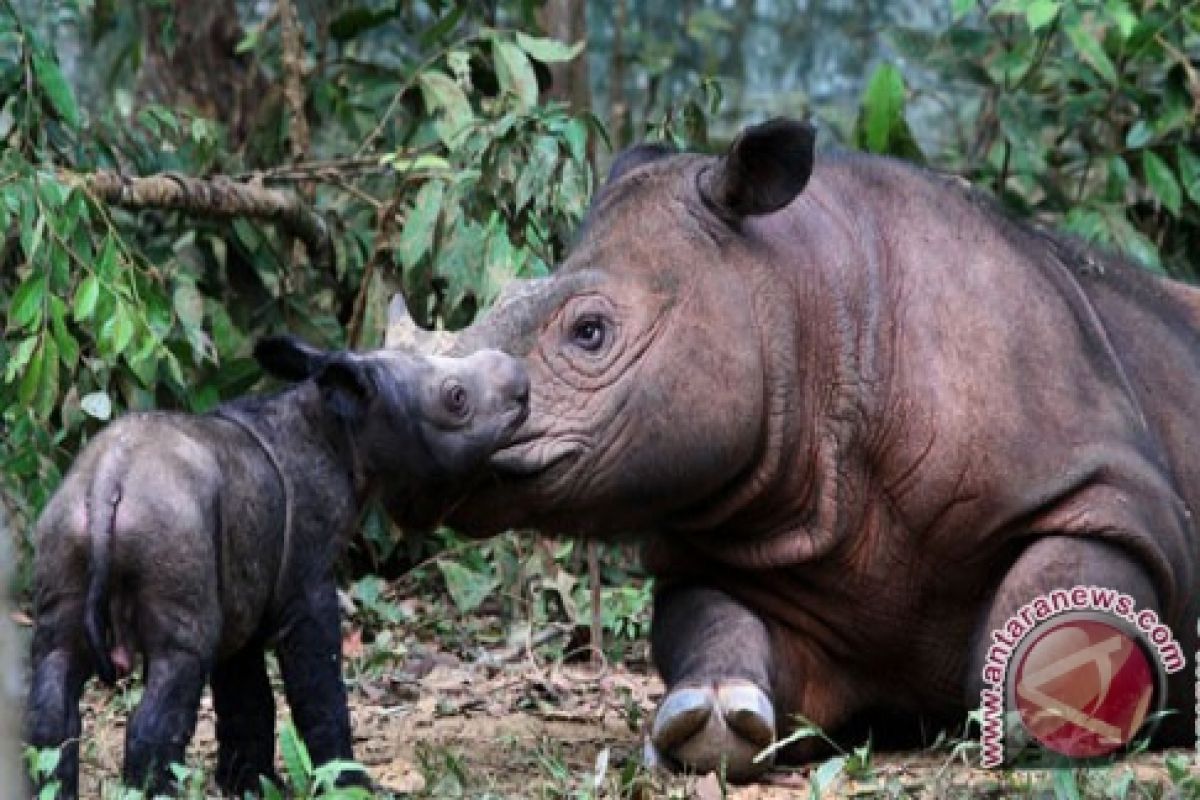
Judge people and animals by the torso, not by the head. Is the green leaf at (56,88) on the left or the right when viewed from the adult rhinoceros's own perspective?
on its right

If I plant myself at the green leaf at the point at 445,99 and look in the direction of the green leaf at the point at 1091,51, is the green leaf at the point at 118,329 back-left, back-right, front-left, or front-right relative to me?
back-right

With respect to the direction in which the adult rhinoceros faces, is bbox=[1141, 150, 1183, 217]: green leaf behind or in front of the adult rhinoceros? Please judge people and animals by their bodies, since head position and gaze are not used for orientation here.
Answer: behind

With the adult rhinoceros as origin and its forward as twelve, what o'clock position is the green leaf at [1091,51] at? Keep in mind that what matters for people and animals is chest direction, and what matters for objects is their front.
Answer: The green leaf is roughly at 5 o'clock from the adult rhinoceros.

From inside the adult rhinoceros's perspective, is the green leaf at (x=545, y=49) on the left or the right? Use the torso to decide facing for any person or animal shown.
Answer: on its right

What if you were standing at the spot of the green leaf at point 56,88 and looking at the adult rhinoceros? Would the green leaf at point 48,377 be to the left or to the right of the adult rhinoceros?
right

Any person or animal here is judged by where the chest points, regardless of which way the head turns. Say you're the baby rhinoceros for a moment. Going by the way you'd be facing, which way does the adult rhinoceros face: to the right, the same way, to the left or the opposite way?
the opposite way

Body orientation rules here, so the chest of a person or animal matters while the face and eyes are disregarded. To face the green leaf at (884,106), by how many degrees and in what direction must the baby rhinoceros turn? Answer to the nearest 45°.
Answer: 0° — it already faces it

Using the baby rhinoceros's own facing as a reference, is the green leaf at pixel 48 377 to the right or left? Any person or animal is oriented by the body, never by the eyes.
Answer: on its left

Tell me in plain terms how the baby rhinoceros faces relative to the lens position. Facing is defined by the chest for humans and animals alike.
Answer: facing away from the viewer and to the right of the viewer

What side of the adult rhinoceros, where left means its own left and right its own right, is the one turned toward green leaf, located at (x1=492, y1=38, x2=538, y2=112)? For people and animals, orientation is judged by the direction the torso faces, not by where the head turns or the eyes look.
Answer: right
